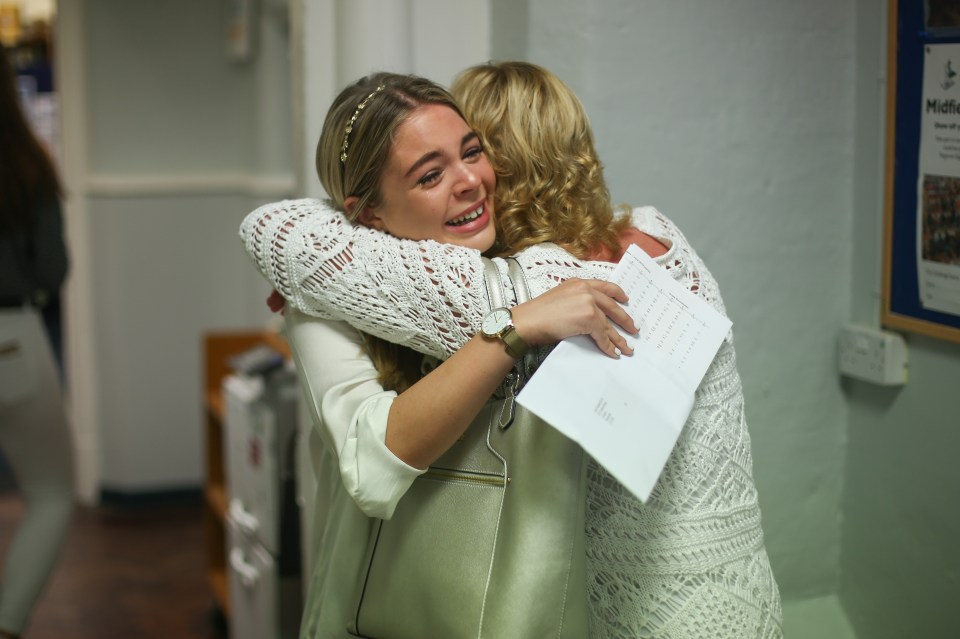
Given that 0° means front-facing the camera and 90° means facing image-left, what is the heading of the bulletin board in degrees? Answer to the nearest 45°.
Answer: approximately 45°
